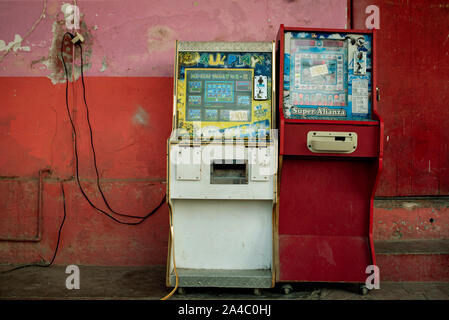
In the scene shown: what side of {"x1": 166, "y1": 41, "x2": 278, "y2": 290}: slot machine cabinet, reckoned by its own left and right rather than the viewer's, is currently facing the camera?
front

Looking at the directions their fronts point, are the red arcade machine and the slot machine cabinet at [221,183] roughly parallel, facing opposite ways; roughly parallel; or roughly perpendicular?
roughly parallel

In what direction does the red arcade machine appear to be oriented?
toward the camera

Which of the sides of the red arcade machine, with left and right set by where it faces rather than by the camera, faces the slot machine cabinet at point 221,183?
right

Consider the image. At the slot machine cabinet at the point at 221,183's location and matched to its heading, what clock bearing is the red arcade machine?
The red arcade machine is roughly at 9 o'clock from the slot machine cabinet.

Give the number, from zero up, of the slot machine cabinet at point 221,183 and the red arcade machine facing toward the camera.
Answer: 2
